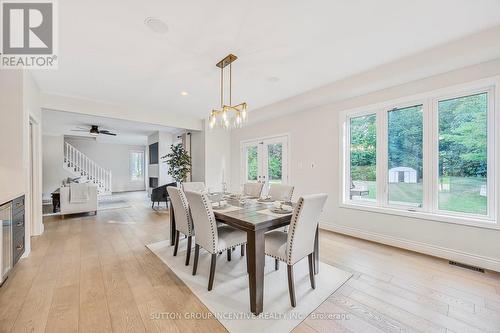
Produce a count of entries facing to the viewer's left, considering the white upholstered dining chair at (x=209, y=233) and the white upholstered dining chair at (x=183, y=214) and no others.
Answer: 0

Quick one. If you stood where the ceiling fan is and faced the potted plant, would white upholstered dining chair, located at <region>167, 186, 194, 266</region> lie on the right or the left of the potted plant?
right

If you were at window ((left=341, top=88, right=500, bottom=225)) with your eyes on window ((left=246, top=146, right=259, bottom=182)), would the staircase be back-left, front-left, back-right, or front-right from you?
front-left

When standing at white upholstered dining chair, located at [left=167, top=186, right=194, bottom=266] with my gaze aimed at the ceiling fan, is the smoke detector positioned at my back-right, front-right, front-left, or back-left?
back-left

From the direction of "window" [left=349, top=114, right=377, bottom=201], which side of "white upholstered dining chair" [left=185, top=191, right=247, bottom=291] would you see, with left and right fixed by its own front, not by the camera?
front

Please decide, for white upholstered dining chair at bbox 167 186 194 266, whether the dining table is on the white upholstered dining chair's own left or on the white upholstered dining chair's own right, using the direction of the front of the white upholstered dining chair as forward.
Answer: on the white upholstered dining chair's own right

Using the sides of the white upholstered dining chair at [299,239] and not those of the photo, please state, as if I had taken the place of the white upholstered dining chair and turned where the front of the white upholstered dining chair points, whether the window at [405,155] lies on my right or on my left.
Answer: on my right

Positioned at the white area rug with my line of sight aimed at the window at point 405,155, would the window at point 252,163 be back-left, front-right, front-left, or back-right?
front-left

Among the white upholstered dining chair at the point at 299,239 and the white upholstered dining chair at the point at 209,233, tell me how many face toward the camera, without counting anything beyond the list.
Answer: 0

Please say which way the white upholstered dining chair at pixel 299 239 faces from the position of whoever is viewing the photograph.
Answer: facing away from the viewer and to the left of the viewer

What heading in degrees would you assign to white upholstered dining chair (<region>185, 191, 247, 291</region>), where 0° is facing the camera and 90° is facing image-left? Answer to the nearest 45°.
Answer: approximately 225°

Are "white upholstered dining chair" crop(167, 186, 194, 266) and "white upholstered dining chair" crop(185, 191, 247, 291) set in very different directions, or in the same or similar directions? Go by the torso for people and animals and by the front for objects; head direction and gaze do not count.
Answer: same or similar directions

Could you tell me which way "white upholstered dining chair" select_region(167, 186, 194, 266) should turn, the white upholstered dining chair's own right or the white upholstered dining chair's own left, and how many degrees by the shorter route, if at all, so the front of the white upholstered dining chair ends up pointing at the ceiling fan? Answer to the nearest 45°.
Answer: approximately 90° to the white upholstered dining chair's own left

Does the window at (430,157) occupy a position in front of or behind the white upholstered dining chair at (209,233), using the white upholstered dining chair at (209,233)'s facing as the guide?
in front

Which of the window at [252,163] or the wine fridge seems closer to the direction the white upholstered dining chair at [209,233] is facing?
the window

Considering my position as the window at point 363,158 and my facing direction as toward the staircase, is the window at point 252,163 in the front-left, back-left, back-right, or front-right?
front-right

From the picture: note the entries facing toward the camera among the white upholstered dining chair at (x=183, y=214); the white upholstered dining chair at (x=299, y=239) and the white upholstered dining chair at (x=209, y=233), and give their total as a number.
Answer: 0

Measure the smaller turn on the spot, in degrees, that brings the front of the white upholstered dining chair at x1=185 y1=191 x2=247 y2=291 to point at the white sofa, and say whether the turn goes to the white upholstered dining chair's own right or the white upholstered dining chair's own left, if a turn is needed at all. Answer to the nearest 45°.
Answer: approximately 90° to the white upholstered dining chair's own left
